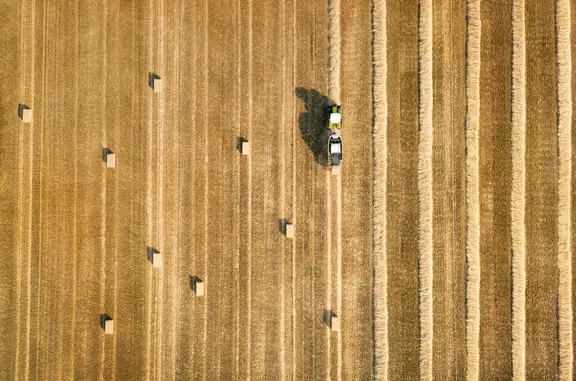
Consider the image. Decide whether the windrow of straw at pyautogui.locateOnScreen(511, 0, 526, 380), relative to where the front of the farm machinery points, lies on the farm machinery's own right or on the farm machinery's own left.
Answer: on the farm machinery's own right

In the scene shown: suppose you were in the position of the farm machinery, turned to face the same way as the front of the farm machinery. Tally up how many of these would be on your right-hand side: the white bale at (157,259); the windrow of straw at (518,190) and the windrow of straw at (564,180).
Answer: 2

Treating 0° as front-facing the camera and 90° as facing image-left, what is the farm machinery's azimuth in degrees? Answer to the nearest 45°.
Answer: approximately 180°

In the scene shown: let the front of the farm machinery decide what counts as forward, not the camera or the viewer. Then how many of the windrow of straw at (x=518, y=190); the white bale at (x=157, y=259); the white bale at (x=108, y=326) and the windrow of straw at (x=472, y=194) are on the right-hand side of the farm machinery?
2

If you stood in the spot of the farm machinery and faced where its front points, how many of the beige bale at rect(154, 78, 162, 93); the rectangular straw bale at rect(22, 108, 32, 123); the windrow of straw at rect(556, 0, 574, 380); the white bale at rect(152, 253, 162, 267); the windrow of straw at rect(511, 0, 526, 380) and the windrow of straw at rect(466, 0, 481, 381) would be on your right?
3

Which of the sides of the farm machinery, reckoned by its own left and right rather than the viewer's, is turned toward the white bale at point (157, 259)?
left

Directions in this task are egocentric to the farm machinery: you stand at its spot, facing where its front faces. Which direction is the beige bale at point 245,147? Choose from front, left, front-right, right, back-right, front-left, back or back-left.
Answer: left

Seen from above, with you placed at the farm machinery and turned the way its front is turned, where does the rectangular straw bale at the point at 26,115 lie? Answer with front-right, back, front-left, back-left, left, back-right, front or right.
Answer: left

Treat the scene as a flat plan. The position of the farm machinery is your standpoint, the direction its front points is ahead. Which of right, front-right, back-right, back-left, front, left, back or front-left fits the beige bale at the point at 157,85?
left

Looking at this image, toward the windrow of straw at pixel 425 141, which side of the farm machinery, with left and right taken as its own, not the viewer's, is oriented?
right

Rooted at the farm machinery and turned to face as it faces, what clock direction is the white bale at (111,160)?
The white bale is roughly at 9 o'clock from the farm machinery.
